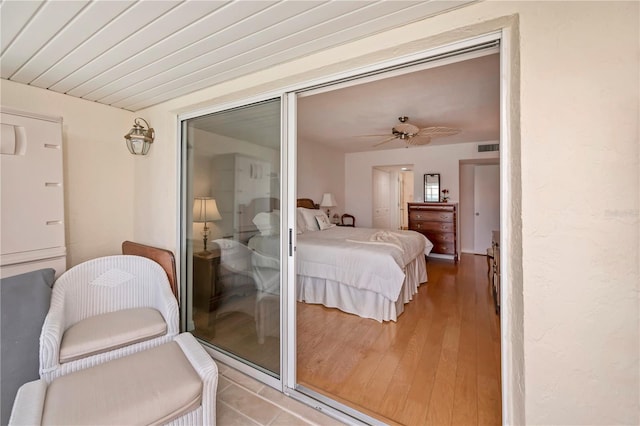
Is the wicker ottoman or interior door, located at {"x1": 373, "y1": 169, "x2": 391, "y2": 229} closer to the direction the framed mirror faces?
the wicker ottoman

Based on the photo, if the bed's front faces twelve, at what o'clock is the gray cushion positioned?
The gray cushion is roughly at 3 o'clock from the bed.

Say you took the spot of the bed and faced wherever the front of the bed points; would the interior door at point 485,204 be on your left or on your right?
on your left

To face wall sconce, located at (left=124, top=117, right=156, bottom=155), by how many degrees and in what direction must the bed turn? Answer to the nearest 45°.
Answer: approximately 135° to its right

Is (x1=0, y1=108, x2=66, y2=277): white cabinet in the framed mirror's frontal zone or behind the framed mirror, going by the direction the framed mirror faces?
frontal zone

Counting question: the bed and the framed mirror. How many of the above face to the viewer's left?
0

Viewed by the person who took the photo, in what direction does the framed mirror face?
facing the viewer

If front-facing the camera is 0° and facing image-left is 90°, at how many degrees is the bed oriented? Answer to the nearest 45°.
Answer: approximately 315°

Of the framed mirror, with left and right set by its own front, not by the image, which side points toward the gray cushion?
front

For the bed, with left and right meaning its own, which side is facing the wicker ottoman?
right

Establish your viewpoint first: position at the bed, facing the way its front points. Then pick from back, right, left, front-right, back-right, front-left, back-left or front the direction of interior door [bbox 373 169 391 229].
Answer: back-left
